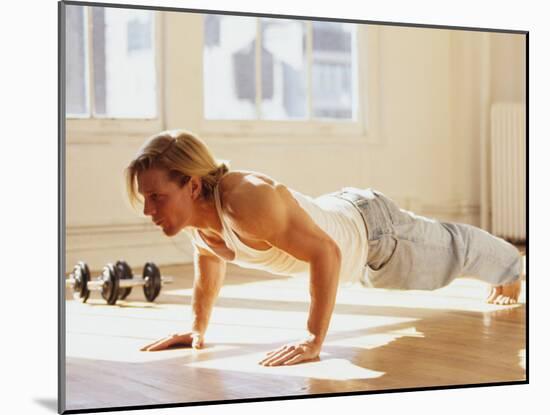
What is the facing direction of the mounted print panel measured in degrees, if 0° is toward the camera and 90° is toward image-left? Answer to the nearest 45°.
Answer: approximately 315°
